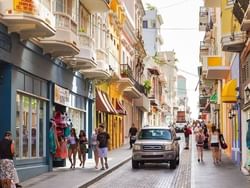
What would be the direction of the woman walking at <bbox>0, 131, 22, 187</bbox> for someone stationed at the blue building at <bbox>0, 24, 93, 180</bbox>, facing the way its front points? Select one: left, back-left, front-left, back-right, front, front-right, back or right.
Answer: front-right

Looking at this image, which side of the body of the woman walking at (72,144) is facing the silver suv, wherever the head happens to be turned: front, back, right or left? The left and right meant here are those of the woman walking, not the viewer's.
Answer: left

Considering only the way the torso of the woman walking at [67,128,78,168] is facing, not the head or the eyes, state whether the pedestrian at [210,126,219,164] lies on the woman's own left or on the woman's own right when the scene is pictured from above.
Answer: on the woman's own left

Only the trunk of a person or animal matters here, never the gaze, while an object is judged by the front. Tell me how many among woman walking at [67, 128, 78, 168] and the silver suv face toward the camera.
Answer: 2

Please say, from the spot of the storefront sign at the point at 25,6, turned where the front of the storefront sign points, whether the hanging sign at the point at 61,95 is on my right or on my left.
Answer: on my left

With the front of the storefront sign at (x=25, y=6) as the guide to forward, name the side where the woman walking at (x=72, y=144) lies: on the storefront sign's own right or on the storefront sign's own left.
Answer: on the storefront sign's own left

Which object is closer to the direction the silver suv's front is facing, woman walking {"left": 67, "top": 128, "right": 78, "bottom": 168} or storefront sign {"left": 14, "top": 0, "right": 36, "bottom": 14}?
the storefront sign

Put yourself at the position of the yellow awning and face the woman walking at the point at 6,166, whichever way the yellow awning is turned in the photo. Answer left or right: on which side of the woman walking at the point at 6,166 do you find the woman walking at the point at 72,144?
right

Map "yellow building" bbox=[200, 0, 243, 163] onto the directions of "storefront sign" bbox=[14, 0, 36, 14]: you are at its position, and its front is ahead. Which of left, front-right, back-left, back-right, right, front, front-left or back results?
left
